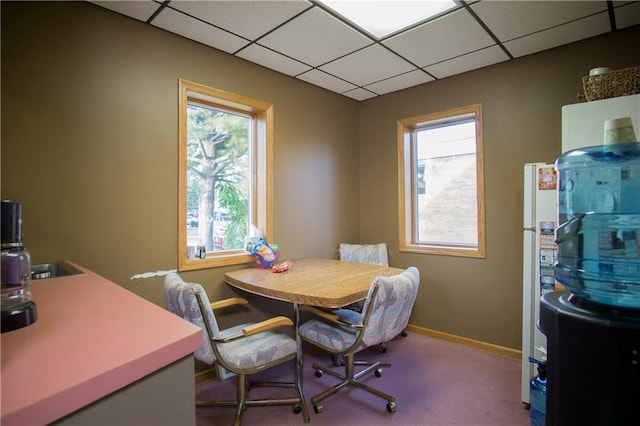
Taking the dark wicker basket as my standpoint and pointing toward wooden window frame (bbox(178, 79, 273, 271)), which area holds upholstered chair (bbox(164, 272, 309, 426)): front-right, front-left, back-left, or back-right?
front-left

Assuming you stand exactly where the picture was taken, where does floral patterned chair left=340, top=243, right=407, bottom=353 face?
facing the viewer and to the left of the viewer

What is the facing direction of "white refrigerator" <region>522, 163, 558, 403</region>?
to the viewer's left

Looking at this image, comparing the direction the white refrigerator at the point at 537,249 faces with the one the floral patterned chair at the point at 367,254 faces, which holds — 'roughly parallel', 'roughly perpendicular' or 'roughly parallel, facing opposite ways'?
roughly perpendicular

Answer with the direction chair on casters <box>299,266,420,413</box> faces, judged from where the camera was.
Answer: facing away from the viewer and to the left of the viewer

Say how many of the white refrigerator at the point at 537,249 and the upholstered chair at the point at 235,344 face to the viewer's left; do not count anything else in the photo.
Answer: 1

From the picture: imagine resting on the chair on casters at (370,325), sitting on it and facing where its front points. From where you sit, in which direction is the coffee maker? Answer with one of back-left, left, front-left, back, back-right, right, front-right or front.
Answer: left

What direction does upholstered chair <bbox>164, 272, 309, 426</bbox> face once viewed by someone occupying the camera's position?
facing away from the viewer and to the right of the viewer

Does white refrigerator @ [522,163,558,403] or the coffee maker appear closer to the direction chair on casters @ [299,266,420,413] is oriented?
the coffee maker

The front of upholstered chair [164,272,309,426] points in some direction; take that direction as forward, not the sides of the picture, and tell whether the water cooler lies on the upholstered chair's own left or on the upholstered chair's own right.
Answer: on the upholstered chair's own right
